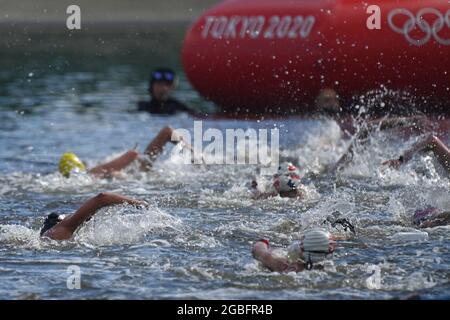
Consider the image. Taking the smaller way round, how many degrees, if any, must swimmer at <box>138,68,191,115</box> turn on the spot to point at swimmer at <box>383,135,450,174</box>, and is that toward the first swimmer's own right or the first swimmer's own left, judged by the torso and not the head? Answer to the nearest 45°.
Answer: approximately 45° to the first swimmer's own left

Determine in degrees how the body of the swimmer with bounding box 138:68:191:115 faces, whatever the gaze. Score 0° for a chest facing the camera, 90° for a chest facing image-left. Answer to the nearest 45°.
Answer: approximately 0°

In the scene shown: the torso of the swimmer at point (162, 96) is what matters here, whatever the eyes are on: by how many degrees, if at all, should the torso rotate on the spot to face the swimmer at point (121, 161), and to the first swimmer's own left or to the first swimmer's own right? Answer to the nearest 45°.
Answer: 0° — they already face them

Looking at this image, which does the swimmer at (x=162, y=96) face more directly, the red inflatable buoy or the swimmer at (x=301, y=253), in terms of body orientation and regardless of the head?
the swimmer

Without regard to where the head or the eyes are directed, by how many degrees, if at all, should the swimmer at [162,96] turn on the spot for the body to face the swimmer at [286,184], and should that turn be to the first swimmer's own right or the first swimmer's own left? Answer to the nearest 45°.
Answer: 0° — they already face them

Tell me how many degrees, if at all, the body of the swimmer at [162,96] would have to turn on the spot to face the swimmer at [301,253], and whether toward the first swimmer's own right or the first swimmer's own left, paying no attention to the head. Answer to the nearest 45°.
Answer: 0° — they already face them

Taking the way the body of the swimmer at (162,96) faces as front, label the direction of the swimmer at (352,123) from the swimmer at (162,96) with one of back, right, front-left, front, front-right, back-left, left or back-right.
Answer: front-left
